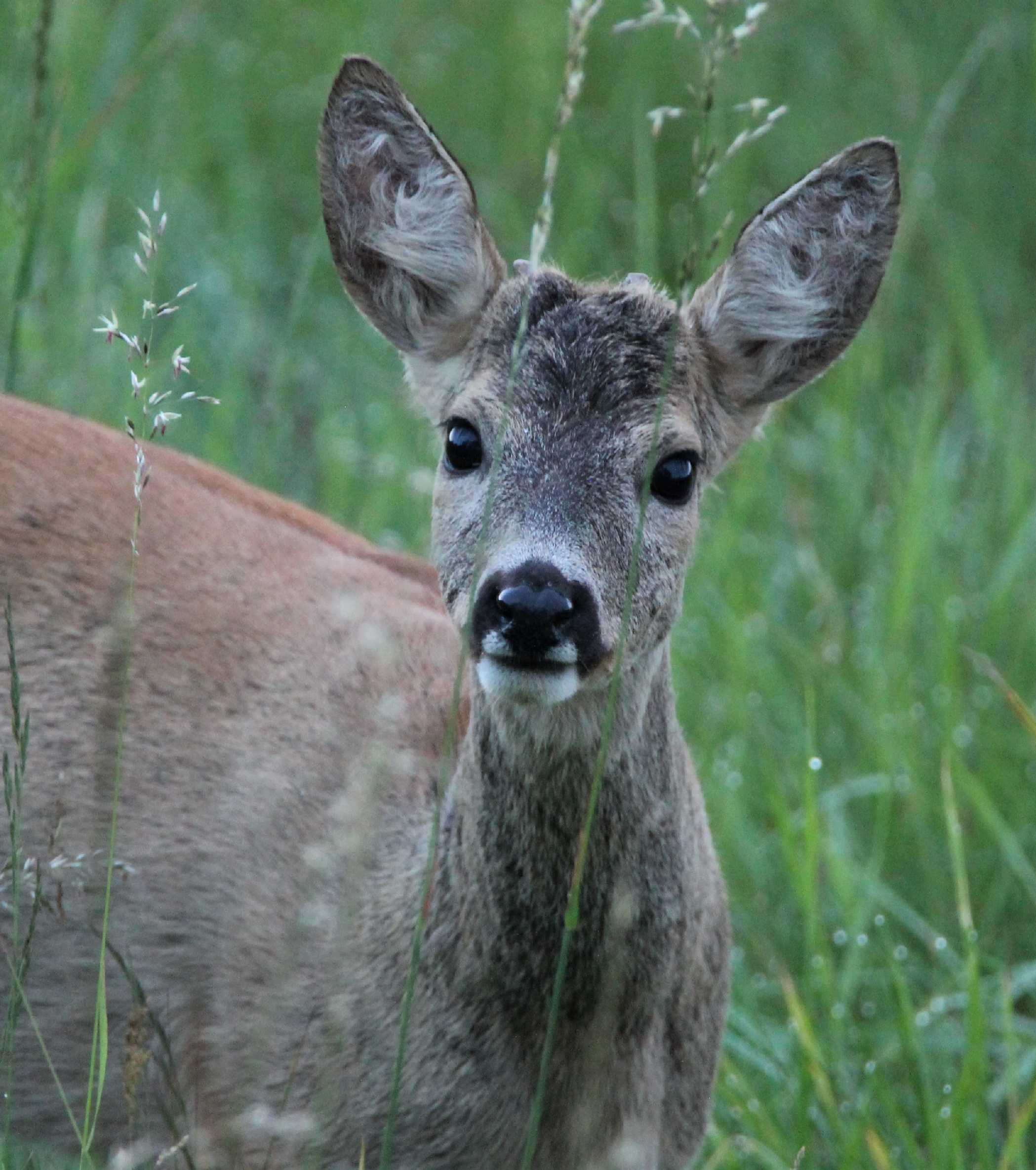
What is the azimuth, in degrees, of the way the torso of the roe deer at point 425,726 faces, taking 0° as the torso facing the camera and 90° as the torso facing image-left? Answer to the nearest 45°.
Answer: approximately 315°

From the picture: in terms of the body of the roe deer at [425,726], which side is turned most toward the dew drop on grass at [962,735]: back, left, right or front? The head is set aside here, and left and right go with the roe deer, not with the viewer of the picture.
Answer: left

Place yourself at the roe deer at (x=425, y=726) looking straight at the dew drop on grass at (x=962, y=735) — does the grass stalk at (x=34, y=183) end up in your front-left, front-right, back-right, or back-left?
back-left
